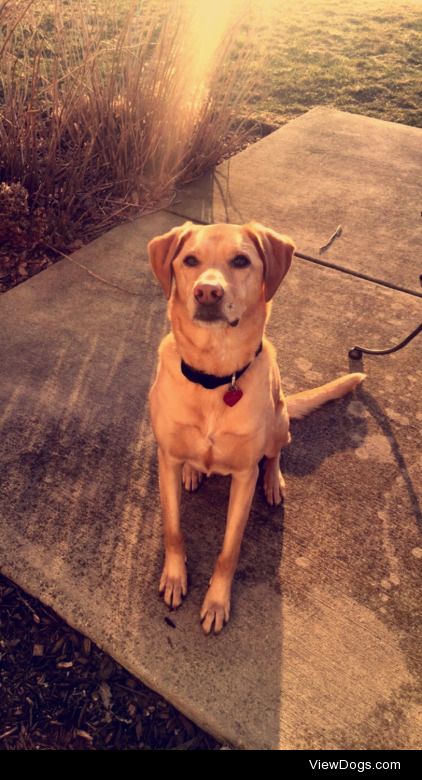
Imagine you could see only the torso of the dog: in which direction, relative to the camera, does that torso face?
toward the camera

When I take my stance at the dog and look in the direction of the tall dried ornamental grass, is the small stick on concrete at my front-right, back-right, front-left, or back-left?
front-right

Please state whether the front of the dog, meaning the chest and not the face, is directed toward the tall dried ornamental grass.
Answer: no

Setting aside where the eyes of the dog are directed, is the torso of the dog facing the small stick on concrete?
no

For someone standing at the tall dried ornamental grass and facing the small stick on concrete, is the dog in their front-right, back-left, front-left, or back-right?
front-right
